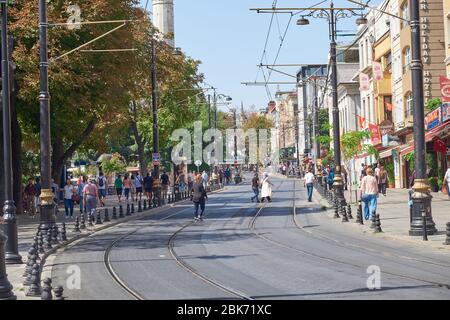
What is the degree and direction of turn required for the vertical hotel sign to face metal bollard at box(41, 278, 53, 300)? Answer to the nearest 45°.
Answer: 0° — it already faces it

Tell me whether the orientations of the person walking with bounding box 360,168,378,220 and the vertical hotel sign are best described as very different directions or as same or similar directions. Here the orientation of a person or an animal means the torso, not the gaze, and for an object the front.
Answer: very different directions

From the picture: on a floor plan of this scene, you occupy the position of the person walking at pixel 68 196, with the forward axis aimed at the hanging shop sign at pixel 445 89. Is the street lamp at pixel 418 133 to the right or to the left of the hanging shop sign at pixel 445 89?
right

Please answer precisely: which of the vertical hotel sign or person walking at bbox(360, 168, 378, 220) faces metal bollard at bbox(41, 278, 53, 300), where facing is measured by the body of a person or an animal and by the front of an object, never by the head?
the vertical hotel sign

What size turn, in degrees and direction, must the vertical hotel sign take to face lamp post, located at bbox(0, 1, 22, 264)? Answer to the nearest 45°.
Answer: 0° — it already faces it
